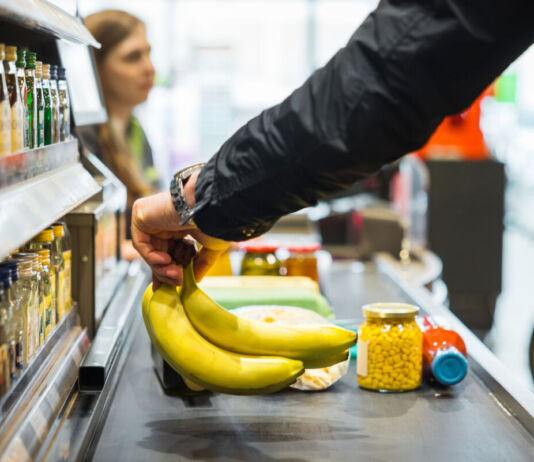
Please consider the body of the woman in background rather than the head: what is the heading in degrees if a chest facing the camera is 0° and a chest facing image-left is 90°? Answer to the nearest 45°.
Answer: approximately 315°

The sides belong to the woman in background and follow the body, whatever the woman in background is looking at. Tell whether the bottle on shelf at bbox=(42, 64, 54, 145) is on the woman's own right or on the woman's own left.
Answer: on the woman's own right

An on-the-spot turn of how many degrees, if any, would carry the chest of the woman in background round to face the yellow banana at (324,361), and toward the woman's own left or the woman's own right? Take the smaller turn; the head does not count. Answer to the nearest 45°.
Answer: approximately 45° to the woman's own right

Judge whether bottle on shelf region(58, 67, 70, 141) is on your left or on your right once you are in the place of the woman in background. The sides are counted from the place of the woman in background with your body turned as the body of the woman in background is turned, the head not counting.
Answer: on your right

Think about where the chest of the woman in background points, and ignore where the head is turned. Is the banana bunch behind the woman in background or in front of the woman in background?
in front

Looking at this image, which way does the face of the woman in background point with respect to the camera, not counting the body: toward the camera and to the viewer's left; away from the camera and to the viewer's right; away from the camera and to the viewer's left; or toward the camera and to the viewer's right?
toward the camera and to the viewer's right

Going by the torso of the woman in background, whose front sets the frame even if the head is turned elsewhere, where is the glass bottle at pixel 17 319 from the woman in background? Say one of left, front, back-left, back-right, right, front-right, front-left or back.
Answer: front-right

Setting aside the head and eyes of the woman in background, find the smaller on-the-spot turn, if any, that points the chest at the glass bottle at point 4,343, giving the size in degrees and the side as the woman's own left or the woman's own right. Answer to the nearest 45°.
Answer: approximately 45° to the woman's own right
